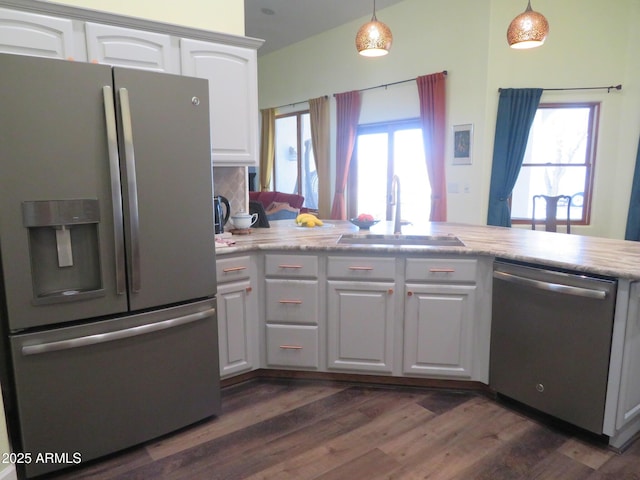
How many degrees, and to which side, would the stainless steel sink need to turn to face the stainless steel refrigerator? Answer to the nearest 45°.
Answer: approximately 45° to its right

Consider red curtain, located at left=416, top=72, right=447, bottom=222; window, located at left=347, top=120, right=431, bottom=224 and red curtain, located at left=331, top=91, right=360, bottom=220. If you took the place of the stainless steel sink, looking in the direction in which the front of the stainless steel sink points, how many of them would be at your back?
3

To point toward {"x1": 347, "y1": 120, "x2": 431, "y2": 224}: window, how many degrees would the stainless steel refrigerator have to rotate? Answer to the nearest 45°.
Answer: approximately 90° to its left

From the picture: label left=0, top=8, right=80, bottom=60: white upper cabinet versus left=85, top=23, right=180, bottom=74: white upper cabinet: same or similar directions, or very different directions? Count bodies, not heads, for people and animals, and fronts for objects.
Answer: same or similar directions

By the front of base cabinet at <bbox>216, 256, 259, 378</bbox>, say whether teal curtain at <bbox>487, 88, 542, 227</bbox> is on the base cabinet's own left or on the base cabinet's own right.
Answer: on the base cabinet's own left

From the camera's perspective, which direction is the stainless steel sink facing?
toward the camera

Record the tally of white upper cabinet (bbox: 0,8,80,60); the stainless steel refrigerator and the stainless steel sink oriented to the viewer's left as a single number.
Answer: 0

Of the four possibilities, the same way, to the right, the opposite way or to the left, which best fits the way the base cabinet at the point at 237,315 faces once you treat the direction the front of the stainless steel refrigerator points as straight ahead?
the same way

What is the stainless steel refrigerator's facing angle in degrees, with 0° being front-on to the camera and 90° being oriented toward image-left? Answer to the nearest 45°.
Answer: approximately 315°

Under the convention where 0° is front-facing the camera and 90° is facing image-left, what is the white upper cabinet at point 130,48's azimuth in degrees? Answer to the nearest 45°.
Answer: approximately 315°

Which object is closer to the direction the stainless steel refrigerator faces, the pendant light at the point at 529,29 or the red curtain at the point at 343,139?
the pendant light

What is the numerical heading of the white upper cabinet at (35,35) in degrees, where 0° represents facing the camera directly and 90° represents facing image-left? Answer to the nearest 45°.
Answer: approximately 315°

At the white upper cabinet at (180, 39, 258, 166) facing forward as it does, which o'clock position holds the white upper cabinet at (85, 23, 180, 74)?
the white upper cabinet at (85, 23, 180, 74) is roughly at 4 o'clock from the white upper cabinet at (180, 39, 258, 166).

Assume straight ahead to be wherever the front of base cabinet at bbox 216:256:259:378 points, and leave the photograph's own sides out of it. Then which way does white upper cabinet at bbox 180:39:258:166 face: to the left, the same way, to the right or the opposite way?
the same way

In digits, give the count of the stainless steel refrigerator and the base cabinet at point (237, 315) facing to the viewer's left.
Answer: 0

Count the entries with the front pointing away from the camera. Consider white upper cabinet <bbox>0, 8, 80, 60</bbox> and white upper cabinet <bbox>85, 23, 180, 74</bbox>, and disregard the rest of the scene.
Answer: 0

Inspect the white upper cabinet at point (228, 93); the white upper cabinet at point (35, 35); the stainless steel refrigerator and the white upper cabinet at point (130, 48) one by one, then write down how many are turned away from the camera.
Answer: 0
